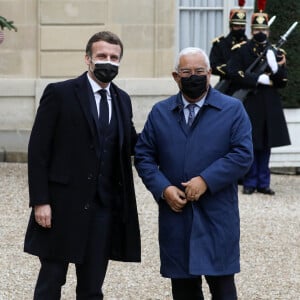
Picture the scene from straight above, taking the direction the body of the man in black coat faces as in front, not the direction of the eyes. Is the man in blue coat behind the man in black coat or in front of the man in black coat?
in front

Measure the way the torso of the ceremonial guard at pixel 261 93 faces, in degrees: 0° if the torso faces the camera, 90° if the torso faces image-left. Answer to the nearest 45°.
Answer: approximately 0°

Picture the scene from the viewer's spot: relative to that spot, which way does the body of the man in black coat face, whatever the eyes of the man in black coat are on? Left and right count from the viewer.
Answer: facing the viewer and to the right of the viewer

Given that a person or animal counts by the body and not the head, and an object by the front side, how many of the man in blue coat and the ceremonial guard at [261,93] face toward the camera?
2

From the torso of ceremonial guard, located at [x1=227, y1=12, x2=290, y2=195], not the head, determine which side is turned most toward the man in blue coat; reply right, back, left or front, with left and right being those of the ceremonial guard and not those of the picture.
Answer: front

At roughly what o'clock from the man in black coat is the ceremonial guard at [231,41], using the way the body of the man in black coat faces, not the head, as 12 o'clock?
The ceremonial guard is roughly at 8 o'clock from the man in black coat.

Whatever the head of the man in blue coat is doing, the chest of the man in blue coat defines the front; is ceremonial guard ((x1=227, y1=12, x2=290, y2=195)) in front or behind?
behind

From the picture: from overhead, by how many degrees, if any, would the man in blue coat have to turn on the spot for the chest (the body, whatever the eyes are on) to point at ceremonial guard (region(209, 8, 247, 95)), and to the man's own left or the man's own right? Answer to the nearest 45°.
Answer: approximately 180°

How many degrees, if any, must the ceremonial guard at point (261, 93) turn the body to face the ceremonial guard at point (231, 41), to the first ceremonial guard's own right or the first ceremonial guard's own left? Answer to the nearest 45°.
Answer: approximately 135° to the first ceremonial guard's own right

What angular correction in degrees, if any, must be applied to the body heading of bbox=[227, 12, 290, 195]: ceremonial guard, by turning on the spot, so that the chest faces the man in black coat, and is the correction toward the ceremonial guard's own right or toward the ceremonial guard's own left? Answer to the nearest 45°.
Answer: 0° — they already face them

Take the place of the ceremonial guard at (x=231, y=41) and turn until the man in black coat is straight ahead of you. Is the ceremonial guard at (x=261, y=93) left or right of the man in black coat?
left
